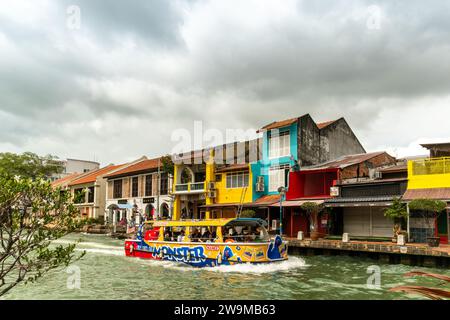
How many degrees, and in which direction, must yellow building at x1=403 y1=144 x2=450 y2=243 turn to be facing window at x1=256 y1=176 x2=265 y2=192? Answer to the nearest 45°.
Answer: approximately 135° to its right

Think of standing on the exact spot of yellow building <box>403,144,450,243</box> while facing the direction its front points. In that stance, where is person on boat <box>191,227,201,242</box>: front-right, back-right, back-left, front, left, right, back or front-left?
front-right

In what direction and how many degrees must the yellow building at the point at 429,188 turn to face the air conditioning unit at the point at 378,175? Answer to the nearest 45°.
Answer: approximately 135° to its right

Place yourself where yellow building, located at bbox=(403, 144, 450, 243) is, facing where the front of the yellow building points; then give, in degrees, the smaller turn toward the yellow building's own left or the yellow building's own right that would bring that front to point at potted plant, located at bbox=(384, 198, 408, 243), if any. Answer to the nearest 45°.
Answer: approximately 45° to the yellow building's own right

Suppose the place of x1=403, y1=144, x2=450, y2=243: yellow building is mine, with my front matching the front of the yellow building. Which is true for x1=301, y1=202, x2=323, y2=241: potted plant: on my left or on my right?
on my right

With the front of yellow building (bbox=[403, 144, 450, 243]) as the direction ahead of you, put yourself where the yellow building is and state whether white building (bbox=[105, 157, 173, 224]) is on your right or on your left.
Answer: on your right

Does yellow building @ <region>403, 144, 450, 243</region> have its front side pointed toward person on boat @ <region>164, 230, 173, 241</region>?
no

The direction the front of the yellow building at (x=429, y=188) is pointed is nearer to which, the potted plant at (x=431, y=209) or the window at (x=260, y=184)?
the potted plant

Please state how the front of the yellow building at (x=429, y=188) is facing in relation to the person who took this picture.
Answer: facing the viewer

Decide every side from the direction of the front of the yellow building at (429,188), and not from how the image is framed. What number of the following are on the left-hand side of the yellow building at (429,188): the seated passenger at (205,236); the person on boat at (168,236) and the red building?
0

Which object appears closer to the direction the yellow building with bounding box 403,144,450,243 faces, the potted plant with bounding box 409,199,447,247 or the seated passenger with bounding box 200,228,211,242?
the potted plant

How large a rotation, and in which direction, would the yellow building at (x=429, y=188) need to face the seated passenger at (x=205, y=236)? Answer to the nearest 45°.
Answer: approximately 45° to its right

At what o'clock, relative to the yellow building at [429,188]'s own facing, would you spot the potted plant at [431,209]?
The potted plant is roughly at 12 o'clock from the yellow building.
